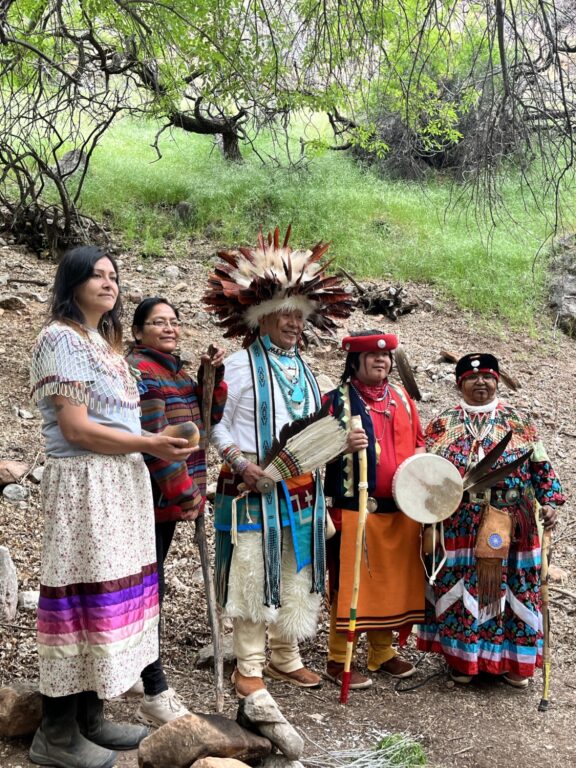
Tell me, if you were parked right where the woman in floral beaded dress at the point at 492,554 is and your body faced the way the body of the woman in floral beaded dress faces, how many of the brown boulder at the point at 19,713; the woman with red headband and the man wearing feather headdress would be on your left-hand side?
0

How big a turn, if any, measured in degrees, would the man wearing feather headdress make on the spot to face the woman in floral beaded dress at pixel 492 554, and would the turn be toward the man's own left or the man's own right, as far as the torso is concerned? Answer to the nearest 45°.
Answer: approximately 45° to the man's own left

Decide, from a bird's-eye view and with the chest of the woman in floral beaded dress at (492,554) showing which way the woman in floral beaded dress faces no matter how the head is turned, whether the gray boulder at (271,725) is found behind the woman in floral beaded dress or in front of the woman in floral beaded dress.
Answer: in front

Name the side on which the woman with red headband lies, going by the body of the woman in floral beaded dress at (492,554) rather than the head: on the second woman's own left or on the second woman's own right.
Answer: on the second woman's own right

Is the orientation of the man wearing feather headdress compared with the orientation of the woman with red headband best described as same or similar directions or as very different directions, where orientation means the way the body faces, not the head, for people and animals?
same or similar directions

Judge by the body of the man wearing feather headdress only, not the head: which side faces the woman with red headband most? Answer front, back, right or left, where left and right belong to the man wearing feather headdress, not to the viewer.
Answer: left

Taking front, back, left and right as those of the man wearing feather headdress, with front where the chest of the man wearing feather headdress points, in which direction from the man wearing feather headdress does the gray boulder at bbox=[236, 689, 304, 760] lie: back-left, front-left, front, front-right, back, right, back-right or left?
front-right

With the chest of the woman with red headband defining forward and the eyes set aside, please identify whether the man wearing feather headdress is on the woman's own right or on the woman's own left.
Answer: on the woman's own right

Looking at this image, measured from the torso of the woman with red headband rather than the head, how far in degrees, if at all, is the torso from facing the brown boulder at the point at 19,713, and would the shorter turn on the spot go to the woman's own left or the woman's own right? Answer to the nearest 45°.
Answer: approximately 90° to the woman's own right

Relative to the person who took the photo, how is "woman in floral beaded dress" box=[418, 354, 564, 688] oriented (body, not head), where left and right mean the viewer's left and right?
facing the viewer

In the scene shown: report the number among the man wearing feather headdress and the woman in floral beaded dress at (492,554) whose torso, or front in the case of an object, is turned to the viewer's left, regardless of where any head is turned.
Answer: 0

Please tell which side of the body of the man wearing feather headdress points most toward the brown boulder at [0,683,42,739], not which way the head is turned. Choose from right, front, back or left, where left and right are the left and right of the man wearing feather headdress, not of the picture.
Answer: right

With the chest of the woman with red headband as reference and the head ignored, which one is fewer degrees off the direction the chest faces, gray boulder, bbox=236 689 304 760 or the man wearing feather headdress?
the gray boulder

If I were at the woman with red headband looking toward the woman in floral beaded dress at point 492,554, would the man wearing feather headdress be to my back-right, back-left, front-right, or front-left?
back-right

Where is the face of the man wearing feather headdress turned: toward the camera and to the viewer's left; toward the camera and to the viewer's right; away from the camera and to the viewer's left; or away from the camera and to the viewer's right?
toward the camera and to the viewer's right

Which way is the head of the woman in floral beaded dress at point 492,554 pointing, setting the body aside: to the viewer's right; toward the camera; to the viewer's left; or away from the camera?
toward the camera
